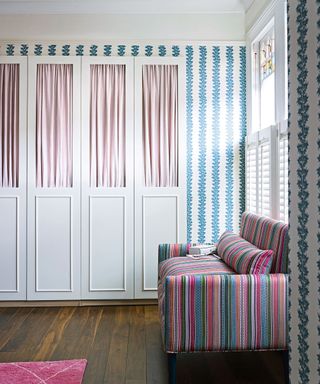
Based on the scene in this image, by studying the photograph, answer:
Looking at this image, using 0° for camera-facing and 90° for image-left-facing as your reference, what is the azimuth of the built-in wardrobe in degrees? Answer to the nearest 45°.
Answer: approximately 0°

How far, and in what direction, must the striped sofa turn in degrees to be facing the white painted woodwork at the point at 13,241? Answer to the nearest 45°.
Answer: approximately 45° to its right

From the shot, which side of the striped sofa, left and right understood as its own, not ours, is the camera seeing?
left

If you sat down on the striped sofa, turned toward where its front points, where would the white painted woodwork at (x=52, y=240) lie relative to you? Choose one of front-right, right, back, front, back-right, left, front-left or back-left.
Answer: front-right

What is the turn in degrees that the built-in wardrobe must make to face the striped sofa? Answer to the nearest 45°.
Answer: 0° — it already faces it

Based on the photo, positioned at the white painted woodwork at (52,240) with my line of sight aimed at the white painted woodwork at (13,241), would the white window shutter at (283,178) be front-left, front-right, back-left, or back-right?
back-left

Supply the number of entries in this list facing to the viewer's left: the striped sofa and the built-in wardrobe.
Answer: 1

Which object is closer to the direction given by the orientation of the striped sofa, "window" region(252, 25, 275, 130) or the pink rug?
the pink rug

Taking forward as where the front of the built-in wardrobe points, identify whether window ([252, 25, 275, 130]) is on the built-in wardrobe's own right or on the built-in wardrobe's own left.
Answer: on the built-in wardrobe's own left

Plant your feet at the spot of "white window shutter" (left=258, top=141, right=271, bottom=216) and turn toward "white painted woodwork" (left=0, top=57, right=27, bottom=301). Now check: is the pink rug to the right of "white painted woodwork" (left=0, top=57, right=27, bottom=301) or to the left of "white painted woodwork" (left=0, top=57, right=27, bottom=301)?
left

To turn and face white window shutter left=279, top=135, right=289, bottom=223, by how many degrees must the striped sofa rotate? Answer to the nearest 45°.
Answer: approximately 135° to its right
